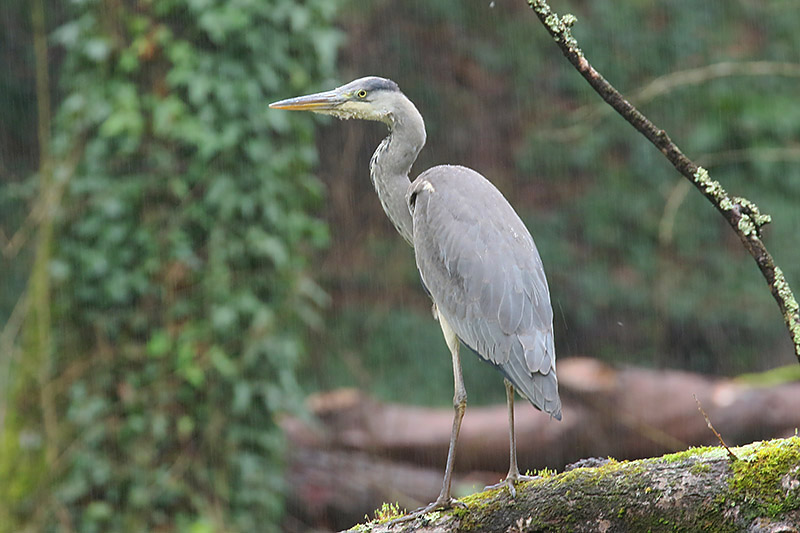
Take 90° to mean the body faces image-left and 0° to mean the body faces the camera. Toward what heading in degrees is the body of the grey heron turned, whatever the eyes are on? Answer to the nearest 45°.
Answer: approximately 90°
